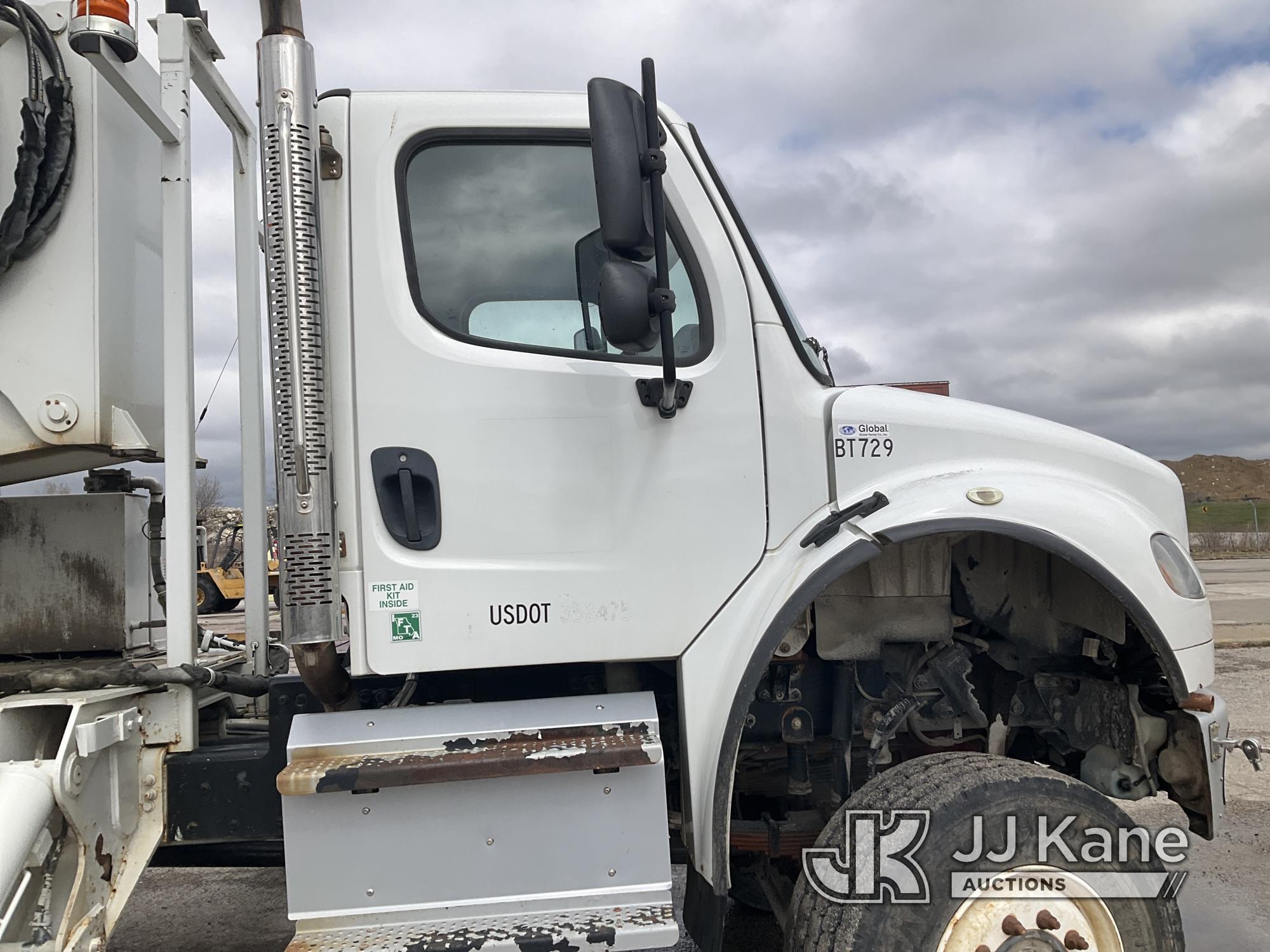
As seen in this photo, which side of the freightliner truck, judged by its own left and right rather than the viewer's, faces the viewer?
right

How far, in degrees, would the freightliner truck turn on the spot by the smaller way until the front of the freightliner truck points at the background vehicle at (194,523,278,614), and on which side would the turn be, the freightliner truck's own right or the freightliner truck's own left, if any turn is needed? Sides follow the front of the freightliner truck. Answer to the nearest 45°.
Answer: approximately 135° to the freightliner truck's own left
